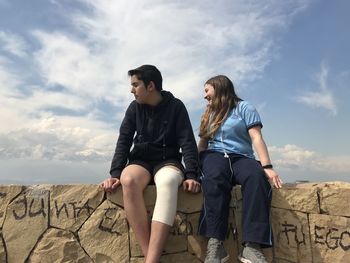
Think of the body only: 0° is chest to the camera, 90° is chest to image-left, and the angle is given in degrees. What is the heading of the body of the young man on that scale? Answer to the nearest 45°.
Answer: approximately 0°

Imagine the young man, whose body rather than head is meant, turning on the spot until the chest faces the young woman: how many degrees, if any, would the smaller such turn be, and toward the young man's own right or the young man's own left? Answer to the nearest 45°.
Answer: approximately 90° to the young man's own left

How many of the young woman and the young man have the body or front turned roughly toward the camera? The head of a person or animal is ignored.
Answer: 2

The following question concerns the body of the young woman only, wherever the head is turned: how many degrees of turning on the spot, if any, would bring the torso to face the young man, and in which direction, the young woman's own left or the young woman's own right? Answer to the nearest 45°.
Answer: approximately 90° to the young woman's own right

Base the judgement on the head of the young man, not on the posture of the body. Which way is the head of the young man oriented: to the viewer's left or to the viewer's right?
to the viewer's left

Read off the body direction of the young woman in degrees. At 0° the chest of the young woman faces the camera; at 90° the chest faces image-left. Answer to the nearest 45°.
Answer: approximately 0°
